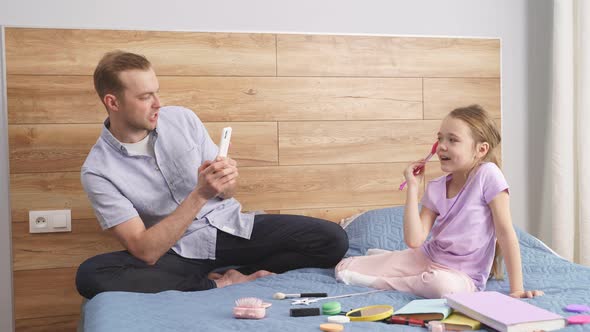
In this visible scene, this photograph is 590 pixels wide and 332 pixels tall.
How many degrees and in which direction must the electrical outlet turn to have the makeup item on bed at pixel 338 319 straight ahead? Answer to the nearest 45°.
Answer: approximately 45° to its left

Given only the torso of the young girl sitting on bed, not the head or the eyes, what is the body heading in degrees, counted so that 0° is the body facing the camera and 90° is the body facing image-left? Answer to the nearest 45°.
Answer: approximately 45°

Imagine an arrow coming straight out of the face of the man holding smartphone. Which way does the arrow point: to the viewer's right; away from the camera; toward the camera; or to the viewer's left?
to the viewer's right

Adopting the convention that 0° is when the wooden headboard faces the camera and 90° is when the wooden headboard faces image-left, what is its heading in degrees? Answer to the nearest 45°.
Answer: approximately 0°

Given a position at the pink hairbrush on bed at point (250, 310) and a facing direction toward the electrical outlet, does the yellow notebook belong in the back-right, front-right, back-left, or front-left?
back-right
